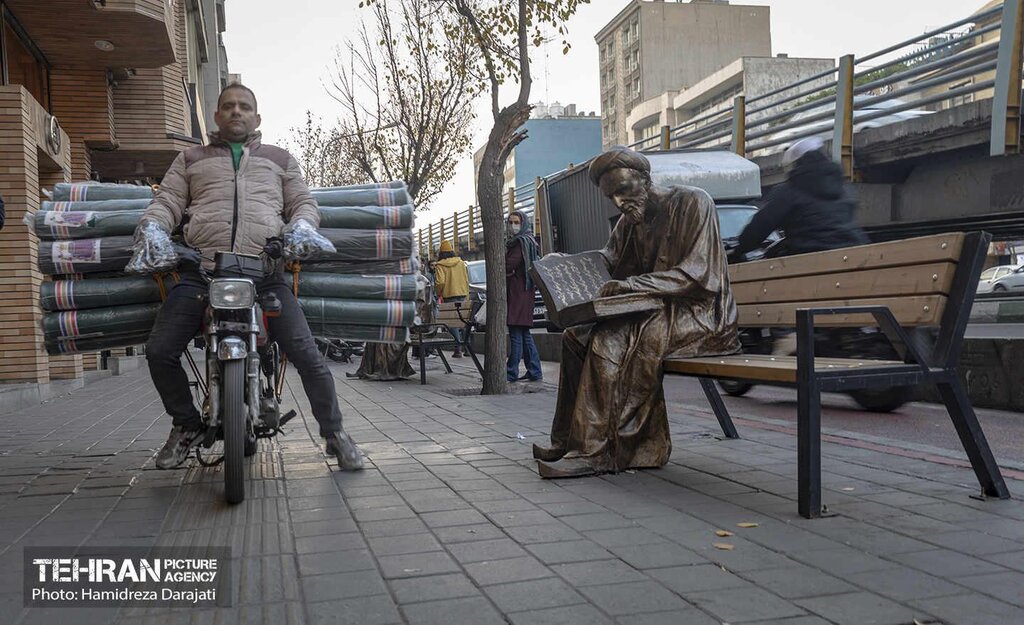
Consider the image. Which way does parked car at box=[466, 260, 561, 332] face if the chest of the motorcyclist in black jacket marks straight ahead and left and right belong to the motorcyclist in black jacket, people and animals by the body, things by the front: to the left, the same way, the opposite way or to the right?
the opposite way

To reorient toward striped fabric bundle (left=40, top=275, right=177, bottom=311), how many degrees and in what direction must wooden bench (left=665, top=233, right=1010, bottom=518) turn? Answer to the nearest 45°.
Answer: approximately 45° to its right

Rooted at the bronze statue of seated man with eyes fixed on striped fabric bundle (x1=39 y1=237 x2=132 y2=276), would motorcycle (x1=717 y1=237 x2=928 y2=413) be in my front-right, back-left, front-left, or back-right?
back-right

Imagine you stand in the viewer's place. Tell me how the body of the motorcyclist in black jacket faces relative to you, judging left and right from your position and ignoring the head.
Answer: facing away from the viewer and to the left of the viewer

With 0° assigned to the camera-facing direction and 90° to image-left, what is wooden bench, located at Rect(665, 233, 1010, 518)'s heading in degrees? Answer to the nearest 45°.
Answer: approximately 45°

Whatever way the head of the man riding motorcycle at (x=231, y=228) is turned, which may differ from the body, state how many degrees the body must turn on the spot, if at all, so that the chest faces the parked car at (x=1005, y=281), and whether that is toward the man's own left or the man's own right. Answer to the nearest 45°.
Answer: approximately 135° to the man's own left
